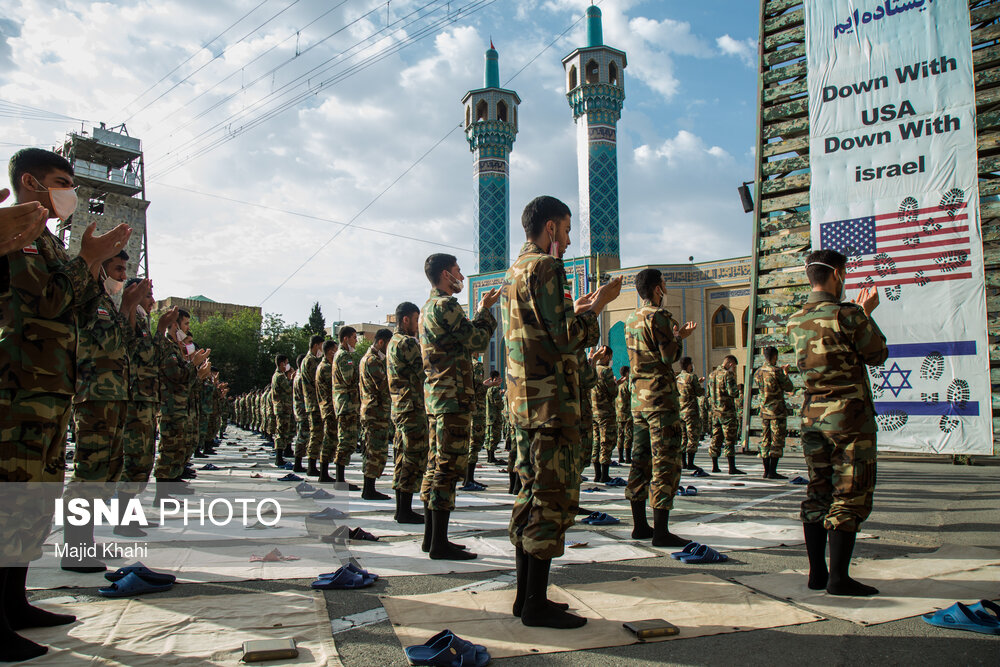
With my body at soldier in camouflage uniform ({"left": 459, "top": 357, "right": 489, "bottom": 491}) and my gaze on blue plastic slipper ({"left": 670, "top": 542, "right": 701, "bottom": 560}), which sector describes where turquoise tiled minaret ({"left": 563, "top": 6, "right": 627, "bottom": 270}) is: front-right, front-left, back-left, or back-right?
back-left

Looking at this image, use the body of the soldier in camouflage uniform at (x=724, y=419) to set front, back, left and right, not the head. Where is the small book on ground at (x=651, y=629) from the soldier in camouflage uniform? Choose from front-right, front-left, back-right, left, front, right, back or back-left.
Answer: back-right

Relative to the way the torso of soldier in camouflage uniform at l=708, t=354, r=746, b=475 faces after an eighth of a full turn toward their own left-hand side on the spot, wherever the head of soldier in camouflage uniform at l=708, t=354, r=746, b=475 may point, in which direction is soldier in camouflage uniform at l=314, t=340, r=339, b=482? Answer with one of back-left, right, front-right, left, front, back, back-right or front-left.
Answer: back-left

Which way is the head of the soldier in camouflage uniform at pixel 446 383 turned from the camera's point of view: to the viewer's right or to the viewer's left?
to the viewer's right

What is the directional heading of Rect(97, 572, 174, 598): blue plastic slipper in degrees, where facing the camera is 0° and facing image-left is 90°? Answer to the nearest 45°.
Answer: approximately 90°

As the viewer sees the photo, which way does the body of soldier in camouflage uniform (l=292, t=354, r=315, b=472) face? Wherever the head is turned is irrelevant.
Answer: to the viewer's right

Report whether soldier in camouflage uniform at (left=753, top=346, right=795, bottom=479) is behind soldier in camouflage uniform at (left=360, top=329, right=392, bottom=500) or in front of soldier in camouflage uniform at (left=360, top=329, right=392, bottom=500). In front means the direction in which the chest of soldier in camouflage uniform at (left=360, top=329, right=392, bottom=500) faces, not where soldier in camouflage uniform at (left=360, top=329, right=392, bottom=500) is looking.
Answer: in front

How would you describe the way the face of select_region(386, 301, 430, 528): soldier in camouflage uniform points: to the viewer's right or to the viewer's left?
to the viewer's right
